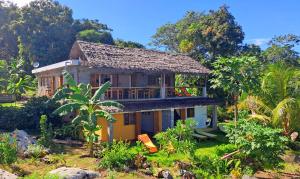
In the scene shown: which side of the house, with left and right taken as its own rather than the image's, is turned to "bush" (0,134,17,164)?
right

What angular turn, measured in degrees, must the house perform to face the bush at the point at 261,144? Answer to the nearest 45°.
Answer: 0° — it already faces it

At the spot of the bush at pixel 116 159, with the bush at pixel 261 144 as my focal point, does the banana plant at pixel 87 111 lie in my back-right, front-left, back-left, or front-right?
back-left

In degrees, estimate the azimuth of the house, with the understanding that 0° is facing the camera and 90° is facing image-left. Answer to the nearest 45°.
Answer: approximately 315°

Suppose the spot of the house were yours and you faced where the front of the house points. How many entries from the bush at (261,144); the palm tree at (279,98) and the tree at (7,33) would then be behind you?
1

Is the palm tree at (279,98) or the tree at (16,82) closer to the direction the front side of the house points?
the palm tree

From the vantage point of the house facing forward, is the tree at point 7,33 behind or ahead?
behind

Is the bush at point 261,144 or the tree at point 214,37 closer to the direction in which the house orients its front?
the bush

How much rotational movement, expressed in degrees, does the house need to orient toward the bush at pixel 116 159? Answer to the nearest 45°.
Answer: approximately 45° to its right

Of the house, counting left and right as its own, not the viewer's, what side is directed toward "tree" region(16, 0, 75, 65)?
back

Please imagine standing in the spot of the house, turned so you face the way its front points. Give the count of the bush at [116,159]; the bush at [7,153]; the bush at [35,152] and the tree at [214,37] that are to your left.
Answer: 1

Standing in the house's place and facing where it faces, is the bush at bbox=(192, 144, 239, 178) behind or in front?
in front
